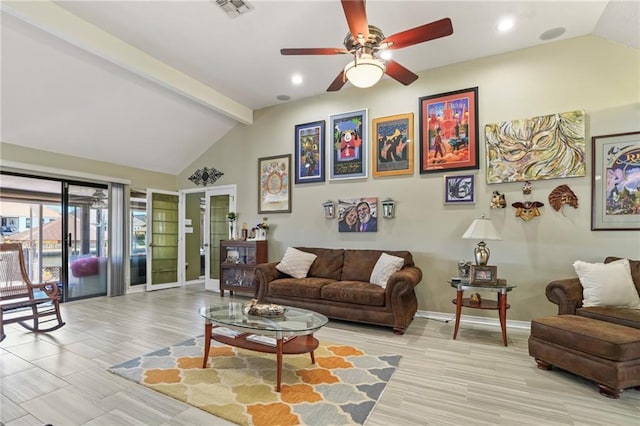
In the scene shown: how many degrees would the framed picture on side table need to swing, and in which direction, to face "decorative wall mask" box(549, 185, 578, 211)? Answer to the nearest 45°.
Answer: approximately 135° to its left

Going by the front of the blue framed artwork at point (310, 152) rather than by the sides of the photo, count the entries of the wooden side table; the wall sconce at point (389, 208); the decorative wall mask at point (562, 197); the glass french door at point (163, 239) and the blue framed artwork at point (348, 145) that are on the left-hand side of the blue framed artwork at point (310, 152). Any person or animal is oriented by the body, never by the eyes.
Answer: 4

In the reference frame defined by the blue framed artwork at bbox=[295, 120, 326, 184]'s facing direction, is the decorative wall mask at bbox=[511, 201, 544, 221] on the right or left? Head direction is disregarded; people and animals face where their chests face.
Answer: on its left

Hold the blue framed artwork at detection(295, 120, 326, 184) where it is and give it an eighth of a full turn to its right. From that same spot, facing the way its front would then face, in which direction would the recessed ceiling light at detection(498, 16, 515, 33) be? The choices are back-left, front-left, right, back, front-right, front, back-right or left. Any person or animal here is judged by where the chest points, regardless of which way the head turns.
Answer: back-left

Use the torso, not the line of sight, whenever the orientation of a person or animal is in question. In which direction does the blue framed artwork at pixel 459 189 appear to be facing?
toward the camera

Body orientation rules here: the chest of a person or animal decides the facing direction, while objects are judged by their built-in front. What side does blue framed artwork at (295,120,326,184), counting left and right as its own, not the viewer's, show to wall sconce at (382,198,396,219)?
left

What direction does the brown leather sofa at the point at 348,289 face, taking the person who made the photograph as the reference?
facing the viewer and to the left of the viewer

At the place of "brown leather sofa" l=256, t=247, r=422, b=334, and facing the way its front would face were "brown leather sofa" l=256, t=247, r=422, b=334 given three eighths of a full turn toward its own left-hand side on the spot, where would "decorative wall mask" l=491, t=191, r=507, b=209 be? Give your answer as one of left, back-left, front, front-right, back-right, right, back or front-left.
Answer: front

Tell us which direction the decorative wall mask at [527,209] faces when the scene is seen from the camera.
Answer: facing the viewer

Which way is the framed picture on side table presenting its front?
toward the camera

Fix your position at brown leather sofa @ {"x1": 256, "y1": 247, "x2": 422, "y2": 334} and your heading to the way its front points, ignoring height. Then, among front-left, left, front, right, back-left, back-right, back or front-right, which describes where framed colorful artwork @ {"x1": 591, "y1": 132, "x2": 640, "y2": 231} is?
back-left
